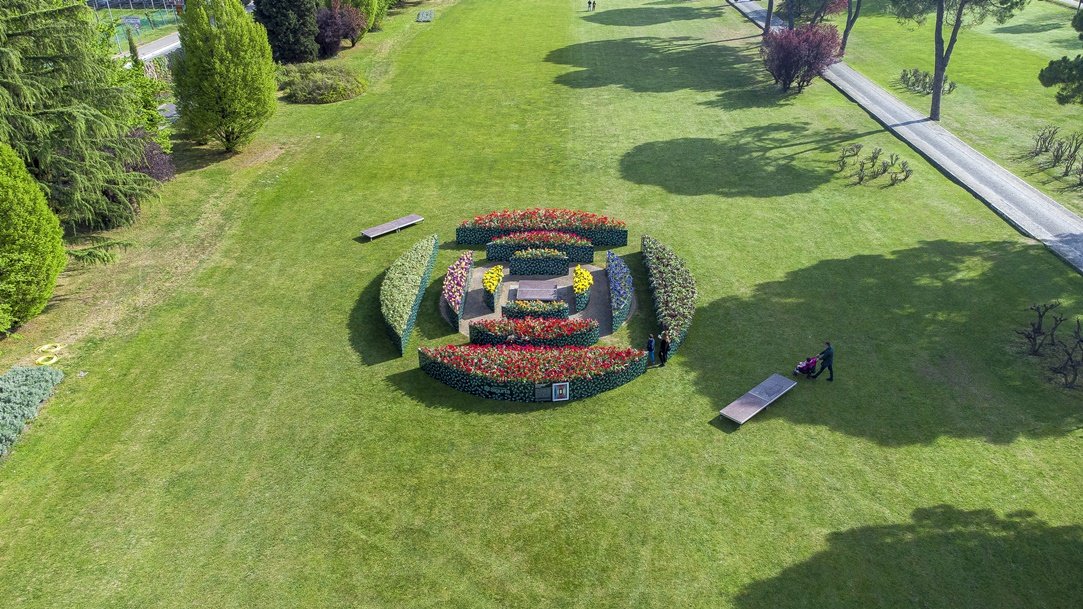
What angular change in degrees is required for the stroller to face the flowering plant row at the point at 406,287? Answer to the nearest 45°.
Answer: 0° — it already faces it

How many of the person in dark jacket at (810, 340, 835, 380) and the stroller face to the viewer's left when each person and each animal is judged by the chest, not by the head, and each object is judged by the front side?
2

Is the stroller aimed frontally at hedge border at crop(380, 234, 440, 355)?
yes

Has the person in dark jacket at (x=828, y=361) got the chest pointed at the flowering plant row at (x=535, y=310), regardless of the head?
yes

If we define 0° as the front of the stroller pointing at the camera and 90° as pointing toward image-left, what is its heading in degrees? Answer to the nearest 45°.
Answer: approximately 90°

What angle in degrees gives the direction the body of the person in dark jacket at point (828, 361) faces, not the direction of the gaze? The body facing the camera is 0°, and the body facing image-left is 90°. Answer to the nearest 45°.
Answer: approximately 90°
